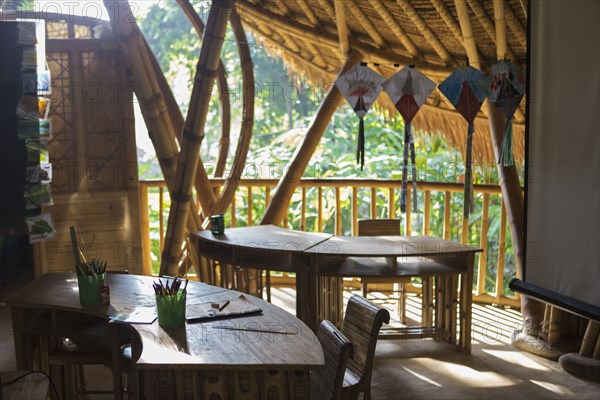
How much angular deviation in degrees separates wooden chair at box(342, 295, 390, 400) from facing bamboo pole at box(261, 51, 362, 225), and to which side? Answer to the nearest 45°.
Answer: approximately 135° to its right

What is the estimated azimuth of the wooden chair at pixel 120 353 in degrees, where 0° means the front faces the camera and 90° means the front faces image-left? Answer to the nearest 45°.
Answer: approximately 225°

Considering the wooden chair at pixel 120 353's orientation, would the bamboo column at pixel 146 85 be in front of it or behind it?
in front

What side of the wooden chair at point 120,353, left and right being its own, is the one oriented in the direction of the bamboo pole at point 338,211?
front

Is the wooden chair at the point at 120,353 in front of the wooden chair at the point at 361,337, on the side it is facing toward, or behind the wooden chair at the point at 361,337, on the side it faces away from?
in front

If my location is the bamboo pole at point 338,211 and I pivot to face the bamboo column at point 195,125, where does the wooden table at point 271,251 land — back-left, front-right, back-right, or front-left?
front-left

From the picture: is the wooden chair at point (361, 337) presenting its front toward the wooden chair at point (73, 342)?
no

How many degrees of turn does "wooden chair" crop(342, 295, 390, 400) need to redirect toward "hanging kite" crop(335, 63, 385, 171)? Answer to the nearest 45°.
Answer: approximately 135° to its right

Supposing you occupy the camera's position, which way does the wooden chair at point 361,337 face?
facing the viewer and to the left of the viewer

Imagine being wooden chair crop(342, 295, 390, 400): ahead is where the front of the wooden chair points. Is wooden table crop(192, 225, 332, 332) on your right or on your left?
on your right

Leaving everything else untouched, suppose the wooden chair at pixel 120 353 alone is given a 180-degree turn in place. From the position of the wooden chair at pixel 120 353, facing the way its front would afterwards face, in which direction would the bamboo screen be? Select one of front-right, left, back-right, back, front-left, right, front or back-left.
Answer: back-right

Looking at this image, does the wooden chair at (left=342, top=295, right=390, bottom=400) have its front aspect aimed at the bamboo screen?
no

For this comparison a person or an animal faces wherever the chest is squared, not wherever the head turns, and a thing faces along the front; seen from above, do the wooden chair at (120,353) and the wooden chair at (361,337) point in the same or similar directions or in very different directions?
very different directions

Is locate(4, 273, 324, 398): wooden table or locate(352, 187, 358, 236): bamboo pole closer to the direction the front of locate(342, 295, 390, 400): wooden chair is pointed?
the wooden table
